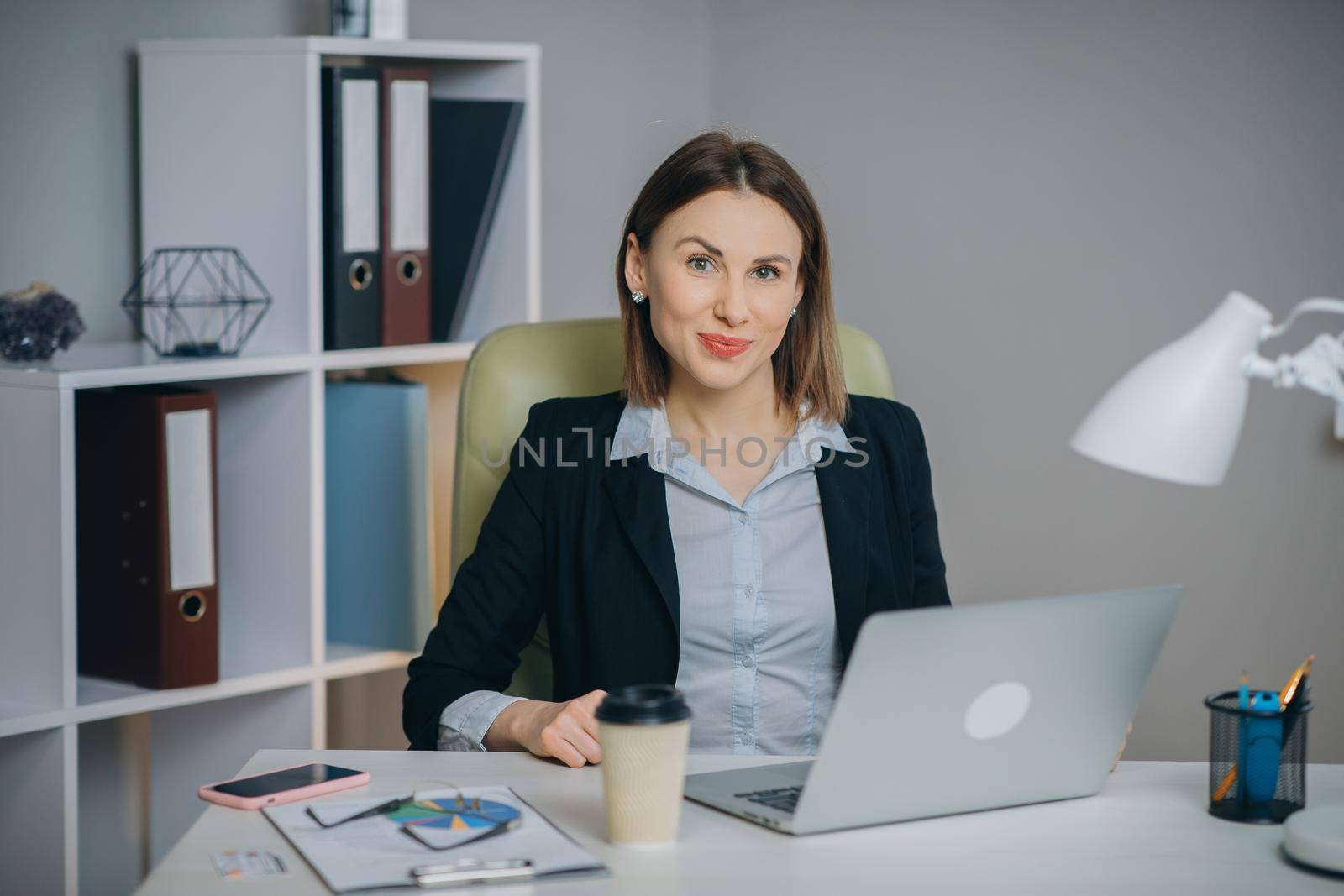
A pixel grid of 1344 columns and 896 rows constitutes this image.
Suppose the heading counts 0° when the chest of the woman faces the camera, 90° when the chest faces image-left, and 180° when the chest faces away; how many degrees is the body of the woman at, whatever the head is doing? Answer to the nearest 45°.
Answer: approximately 0°

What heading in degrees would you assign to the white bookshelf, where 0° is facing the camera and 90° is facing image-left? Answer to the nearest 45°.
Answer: approximately 315°

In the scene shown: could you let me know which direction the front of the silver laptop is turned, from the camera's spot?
facing away from the viewer and to the left of the viewer

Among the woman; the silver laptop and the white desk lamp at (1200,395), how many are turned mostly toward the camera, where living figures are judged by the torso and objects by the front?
1

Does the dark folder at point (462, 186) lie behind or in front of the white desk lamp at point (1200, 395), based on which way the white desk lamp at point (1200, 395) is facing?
in front

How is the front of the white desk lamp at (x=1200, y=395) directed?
to the viewer's left

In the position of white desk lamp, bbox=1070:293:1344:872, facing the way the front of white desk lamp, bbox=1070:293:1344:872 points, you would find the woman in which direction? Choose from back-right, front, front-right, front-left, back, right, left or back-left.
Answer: front-right

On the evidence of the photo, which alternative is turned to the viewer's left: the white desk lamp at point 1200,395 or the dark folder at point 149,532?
the white desk lamp
